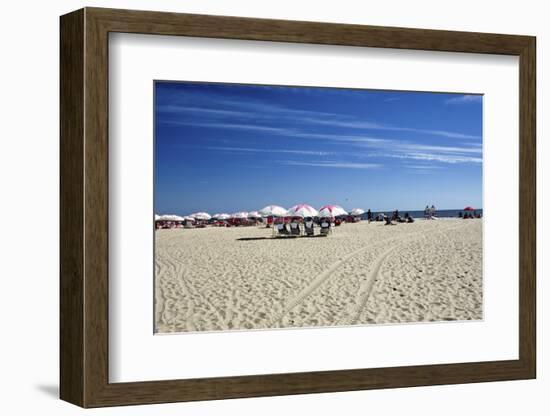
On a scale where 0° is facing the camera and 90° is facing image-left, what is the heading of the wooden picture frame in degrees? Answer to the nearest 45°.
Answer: approximately 315°
